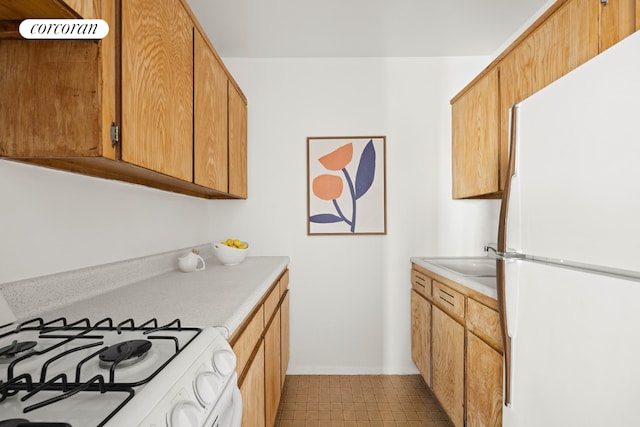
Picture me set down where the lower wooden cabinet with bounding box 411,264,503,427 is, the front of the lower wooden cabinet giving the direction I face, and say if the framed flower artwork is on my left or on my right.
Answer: on my right

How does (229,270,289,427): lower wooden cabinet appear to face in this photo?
to the viewer's right

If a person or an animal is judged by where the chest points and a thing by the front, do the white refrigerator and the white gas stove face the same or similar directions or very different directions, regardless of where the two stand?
very different directions

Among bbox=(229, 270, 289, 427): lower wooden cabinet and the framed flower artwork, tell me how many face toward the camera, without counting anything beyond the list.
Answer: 1

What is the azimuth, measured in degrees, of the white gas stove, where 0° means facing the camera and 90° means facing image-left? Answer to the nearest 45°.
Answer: approximately 315°

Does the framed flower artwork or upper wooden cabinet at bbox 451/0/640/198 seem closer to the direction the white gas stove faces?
the upper wooden cabinet

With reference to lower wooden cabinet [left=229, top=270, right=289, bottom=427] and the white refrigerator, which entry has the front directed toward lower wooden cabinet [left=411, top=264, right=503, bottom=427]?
lower wooden cabinet [left=229, top=270, right=289, bottom=427]

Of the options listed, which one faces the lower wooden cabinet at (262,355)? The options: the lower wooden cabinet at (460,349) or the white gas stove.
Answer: the lower wooden cabinet at (460,349)

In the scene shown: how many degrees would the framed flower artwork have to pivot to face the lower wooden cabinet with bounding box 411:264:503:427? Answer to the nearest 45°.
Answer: approximately 45° to its left

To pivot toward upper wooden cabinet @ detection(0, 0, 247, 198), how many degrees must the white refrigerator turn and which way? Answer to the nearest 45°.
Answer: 0° — it already faces it

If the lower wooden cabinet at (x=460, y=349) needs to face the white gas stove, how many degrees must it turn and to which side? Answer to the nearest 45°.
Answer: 0° — it already faces it

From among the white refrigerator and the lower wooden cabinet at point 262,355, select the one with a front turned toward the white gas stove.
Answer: the white refrigerator
